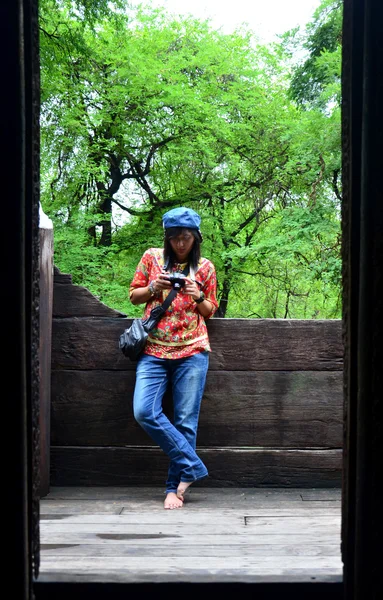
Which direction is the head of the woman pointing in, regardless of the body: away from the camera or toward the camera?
toward the camera

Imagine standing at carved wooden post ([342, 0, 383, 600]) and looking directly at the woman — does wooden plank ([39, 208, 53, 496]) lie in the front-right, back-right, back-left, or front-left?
front-left

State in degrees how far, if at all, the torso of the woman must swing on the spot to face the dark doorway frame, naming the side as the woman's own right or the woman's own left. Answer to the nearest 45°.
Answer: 0° — they already face it

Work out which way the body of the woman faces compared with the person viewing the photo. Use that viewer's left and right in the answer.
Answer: facing the viewer

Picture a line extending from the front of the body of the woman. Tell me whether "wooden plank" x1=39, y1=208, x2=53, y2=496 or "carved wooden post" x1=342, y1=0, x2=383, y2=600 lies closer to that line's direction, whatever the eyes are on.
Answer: the carved wooden post

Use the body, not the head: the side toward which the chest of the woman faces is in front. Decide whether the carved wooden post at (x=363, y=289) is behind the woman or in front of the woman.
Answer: in front

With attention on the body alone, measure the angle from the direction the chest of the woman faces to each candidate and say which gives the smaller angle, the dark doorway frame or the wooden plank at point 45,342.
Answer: the dark doorway frame

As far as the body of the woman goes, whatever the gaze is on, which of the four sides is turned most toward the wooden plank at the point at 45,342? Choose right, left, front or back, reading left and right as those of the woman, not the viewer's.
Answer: right
